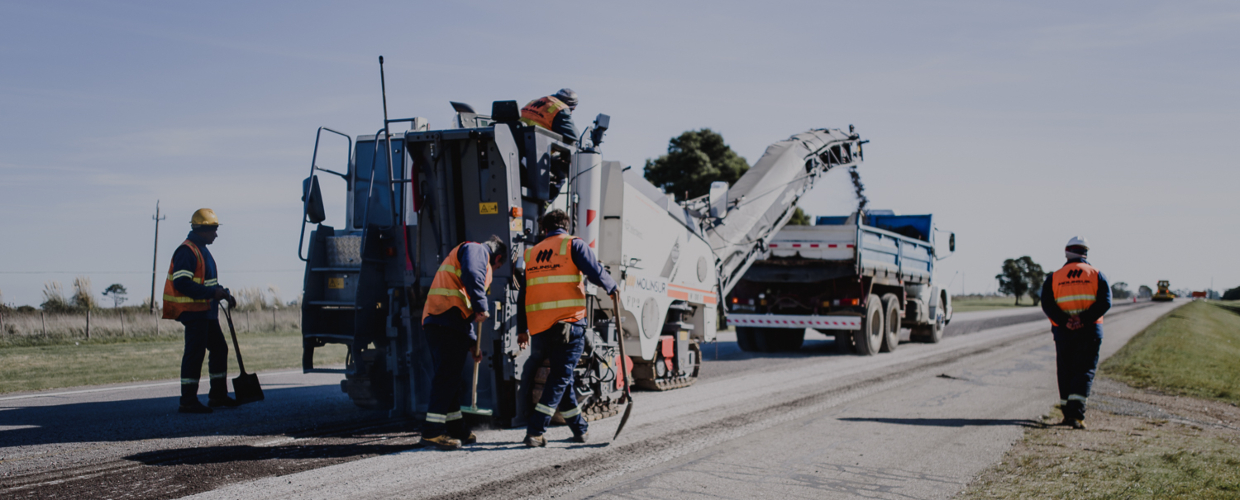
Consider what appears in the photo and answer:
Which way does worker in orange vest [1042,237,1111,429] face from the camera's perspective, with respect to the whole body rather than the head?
away from the camera

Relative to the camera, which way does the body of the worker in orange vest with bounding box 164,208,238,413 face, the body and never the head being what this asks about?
to the viewer's right

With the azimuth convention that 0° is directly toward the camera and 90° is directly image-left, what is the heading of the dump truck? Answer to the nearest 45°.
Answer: approximately 225°

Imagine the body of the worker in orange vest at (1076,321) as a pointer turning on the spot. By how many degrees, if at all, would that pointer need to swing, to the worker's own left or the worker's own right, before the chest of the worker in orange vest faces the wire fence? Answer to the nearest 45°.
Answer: approximately 90° to the worker's own left

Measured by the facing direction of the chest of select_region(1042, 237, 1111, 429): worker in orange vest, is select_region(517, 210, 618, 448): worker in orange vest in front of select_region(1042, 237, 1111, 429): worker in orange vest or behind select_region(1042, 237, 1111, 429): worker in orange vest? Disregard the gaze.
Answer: behind

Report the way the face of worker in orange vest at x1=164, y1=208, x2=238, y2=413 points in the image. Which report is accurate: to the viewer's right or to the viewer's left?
to the viewer's right

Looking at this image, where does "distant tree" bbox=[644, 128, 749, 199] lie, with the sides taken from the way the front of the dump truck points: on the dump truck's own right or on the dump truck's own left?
on the dump truck's own left

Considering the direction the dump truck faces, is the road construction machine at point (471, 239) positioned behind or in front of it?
behind
